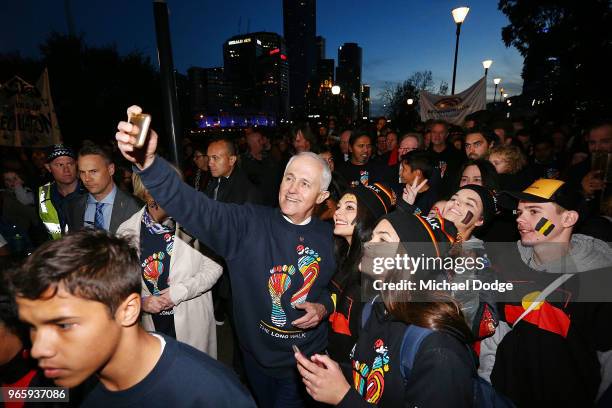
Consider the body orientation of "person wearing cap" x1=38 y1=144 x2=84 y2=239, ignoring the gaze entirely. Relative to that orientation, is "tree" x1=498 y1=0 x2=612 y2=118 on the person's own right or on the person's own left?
on the person's own left

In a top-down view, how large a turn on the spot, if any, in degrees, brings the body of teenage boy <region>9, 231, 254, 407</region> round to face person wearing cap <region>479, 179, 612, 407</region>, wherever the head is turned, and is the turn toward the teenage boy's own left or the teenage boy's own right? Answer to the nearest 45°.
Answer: approximately 135° to the teenage boy's own left

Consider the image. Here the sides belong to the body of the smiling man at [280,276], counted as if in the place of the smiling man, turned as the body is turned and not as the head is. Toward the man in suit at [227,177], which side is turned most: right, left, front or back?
back

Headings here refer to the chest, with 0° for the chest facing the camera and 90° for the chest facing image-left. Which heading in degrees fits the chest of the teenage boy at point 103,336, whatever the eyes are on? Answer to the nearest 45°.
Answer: approximately 45°

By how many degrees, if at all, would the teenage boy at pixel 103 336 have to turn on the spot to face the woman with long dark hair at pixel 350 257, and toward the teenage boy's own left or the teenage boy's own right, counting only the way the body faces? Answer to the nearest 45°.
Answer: approximately 135° to the teenage boy's own left

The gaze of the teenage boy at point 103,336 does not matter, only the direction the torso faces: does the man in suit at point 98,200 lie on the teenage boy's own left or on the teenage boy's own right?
on the teenage boy's own right

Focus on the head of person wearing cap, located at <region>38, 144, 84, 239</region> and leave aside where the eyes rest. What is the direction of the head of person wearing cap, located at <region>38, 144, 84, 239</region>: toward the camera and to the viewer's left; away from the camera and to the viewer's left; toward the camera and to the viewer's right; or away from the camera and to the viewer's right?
toward the camera and to the viewer's right

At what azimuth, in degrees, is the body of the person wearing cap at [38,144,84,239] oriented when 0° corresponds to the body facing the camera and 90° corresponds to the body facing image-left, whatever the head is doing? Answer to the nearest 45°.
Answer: approximately 315°
